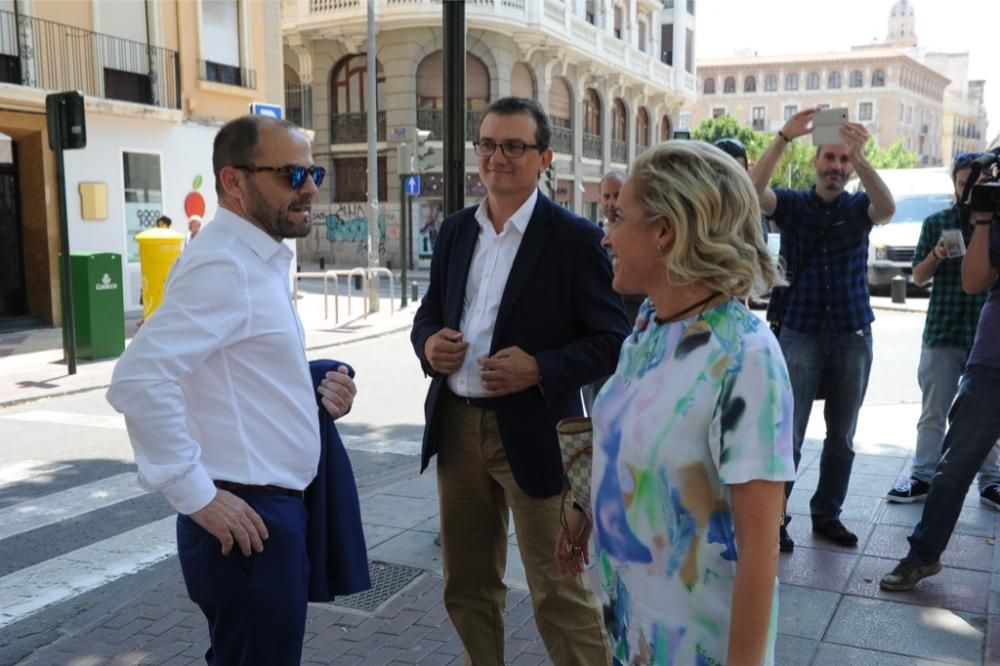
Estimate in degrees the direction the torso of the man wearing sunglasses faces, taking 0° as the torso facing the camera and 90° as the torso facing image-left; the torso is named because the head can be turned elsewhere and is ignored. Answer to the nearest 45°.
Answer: approximately 270°

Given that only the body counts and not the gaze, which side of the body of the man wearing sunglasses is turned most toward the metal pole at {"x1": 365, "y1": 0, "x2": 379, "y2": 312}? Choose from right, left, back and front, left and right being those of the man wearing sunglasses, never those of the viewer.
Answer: left

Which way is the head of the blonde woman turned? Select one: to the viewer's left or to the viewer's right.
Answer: to the viewer's left

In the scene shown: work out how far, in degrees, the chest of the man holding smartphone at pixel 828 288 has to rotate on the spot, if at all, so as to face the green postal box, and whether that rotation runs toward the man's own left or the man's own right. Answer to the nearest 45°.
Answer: approximately 135° to the man's own right

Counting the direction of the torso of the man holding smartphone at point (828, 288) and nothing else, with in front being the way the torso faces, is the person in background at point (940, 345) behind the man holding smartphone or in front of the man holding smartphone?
behind

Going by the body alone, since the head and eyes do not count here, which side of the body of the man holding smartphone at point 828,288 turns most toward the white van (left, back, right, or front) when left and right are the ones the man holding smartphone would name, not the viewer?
back

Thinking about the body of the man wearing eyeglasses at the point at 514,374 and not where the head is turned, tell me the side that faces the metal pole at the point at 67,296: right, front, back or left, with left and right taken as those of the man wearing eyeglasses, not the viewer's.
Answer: right

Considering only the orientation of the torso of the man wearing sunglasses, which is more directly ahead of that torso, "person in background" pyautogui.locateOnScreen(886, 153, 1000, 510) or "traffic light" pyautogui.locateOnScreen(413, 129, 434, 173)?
the person in background

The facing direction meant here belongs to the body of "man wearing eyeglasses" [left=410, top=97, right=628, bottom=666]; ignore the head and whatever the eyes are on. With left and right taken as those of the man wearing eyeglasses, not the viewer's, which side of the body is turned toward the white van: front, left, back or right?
back

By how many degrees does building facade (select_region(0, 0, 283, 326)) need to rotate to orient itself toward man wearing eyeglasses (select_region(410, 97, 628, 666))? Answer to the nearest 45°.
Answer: approximately 45° to its right

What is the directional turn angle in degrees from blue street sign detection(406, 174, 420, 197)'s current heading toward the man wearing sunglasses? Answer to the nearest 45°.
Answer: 0° — it already faces them

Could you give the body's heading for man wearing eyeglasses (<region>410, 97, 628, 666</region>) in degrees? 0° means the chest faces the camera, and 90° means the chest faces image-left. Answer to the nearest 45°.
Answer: approximately 45°
